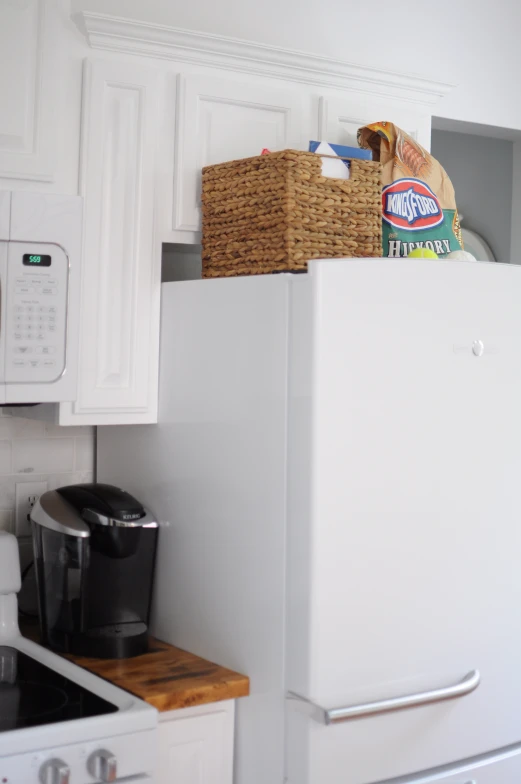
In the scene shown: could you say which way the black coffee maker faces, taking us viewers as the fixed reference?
facing the viewer and to the right of the viewer

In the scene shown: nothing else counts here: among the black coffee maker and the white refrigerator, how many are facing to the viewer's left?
0

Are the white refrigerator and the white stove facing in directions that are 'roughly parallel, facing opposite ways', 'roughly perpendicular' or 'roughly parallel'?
roughly parallel

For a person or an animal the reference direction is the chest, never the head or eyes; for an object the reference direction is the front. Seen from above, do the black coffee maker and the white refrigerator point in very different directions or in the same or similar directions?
same or similar directions

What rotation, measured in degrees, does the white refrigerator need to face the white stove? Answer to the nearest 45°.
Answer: approximately 135° to its right
